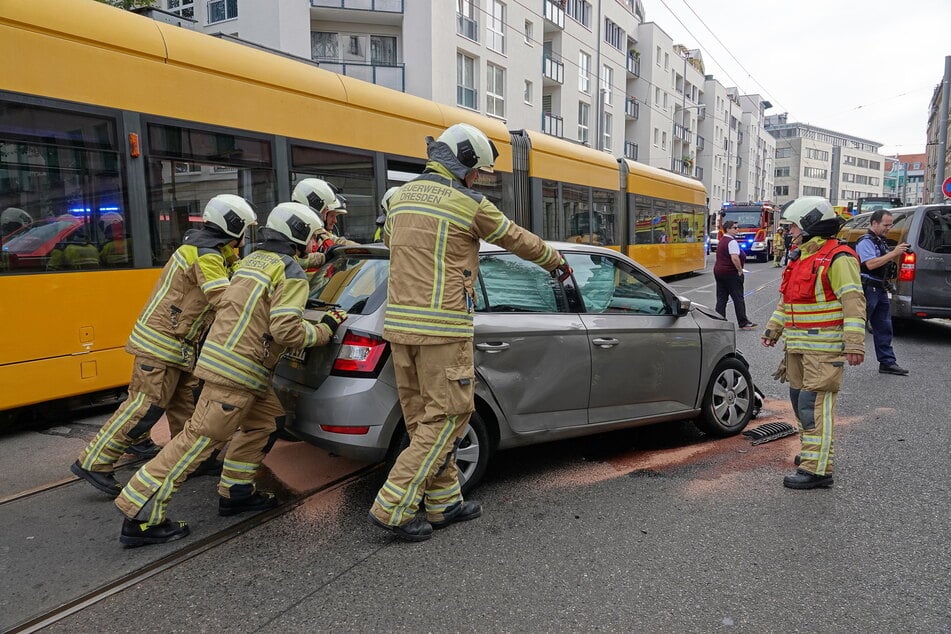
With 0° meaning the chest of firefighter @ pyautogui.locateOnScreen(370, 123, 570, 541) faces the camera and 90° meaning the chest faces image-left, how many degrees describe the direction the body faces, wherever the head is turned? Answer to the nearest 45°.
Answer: approximately 225°

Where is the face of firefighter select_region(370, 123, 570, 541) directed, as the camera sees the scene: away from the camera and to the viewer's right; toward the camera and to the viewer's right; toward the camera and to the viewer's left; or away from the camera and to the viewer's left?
away from the camera and to the viewer's right

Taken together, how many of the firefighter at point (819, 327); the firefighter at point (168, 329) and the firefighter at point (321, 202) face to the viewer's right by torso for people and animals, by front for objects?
2

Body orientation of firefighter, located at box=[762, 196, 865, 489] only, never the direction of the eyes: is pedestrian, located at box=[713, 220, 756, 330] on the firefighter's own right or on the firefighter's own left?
on the firefighter's own right

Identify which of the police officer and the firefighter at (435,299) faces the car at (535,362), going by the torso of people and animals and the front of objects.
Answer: the firefighter

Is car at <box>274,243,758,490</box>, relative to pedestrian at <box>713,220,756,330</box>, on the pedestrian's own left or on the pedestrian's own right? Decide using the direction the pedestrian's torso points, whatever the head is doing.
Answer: on the pedestrian's own right

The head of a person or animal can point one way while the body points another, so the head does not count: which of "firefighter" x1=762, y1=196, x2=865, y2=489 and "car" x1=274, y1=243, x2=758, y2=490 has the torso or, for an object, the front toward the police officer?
the car

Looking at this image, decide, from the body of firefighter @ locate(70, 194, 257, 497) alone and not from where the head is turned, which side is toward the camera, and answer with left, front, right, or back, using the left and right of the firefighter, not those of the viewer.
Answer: right

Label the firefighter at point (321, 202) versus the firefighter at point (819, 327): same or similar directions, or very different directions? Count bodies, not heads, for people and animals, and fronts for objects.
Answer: very different directions

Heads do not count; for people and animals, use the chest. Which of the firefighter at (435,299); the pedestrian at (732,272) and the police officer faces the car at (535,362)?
the firefighter

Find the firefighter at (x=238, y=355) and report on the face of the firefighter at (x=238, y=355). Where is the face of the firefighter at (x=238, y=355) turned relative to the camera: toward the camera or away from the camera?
away from the camera

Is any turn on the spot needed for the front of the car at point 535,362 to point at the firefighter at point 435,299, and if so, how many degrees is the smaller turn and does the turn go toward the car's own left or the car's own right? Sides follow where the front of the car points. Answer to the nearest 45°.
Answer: approximately 180°
